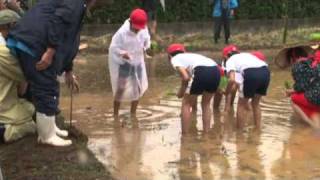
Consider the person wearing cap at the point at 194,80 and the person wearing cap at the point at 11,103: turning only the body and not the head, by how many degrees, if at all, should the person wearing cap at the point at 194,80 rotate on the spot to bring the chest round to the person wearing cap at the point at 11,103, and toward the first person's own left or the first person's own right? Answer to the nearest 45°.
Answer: approximately 90° to the first person's own left

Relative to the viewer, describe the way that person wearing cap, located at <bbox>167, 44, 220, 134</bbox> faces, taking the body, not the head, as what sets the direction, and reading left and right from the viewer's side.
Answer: facing away from the viewer and to the left of the viewer

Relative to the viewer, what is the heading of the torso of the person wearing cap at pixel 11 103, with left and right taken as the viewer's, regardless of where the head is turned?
facing to the right of the viewer

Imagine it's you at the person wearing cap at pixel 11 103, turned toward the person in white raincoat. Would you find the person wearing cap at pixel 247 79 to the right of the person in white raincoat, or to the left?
right

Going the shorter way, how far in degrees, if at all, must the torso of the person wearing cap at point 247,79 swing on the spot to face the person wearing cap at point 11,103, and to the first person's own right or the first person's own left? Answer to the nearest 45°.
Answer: approximately 90° to the first person's own left

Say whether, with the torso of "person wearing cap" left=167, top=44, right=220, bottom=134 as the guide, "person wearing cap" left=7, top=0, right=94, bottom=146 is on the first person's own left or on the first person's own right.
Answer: on the first person's own left

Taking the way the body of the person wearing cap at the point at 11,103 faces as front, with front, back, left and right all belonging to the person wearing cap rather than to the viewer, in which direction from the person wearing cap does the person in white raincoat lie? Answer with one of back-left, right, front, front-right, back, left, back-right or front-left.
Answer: front-left

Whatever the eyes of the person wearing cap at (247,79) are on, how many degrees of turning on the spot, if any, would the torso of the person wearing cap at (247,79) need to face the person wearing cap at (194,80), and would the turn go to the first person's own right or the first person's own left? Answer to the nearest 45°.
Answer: approximately 90° to the first person's own left

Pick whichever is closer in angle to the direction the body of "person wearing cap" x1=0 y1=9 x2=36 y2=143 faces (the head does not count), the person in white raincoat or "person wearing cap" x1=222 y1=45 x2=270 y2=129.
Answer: the person wearing cap

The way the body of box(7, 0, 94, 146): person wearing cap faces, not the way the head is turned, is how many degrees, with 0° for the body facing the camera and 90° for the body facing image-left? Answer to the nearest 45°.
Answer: approximately 270°
